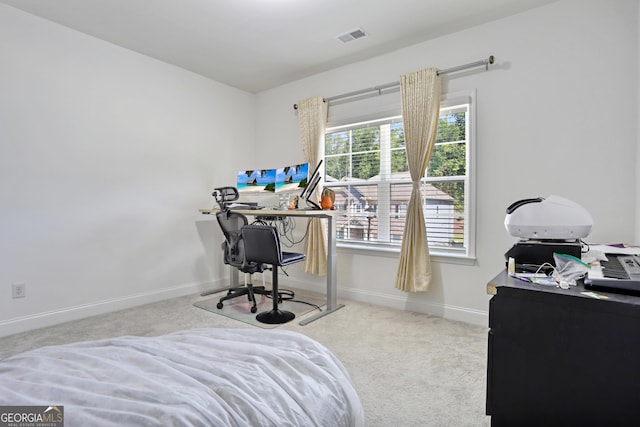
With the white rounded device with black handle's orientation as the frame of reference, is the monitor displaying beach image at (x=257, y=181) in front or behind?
in front

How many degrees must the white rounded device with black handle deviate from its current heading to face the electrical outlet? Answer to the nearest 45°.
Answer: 0° — it already faces it

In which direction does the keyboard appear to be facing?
to the viewer's left

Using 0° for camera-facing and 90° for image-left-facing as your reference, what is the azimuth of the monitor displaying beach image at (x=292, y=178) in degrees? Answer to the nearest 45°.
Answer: approximately 45°

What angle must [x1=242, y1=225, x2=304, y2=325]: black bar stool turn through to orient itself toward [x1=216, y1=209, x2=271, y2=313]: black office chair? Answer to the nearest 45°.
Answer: approximately 90° to its left

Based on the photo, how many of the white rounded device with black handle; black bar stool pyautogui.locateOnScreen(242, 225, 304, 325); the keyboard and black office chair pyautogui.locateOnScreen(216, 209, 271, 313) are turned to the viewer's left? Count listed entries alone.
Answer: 2

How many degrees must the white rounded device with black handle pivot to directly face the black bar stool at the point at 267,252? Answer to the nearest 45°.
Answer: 0° — it already faces it

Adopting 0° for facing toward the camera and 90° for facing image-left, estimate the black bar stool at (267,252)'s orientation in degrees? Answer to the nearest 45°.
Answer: approximately 225°

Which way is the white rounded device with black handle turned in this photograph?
to the viewer's left
